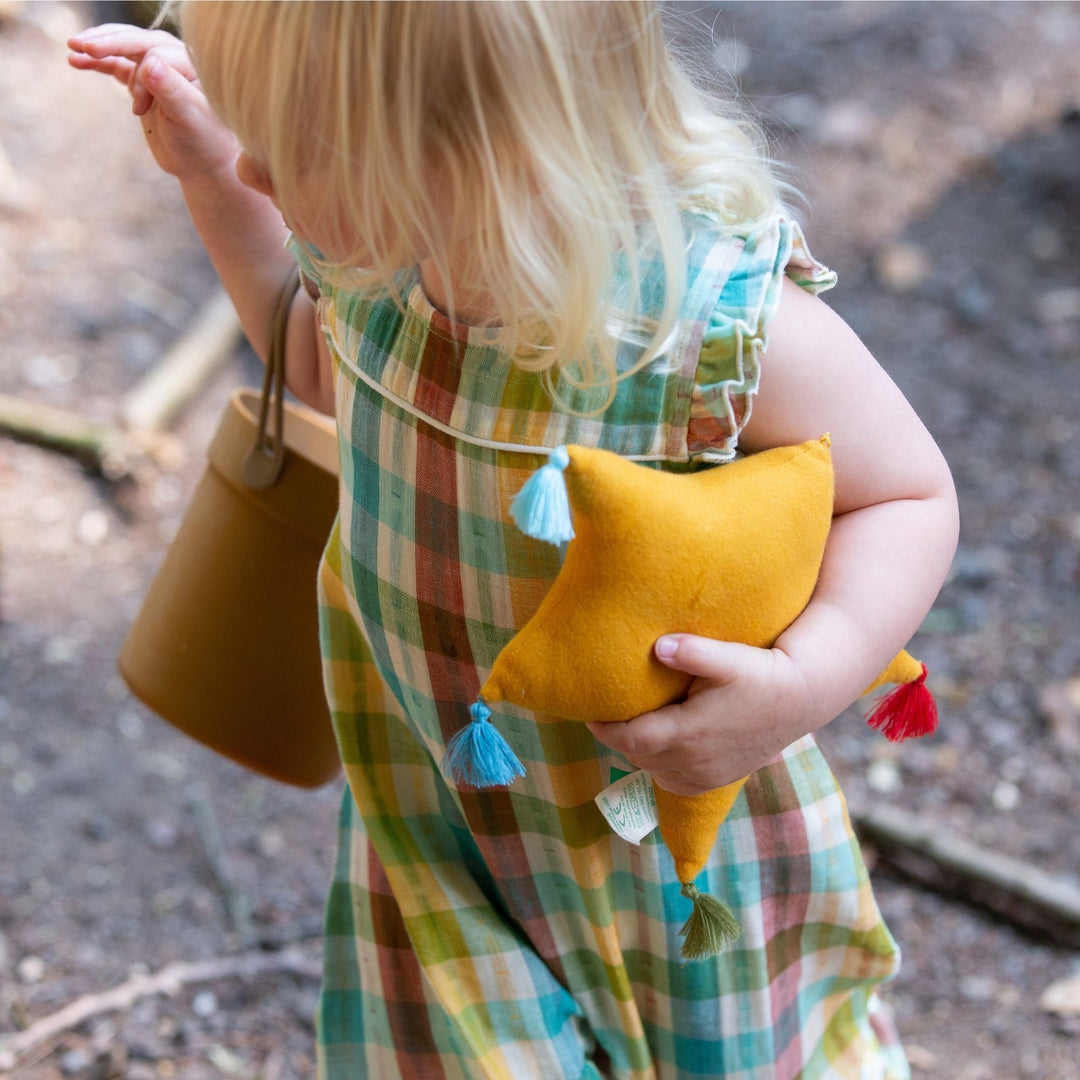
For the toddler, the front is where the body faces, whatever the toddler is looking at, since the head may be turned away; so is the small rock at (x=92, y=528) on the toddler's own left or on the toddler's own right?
on the toddler's own right

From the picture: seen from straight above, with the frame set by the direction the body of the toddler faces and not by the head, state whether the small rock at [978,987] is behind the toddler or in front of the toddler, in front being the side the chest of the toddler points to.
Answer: behind

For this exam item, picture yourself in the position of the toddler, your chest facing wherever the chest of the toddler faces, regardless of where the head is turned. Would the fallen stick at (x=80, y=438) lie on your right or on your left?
on your right

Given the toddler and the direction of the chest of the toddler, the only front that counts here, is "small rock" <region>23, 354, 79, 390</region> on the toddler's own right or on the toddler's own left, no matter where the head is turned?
on the toddler's own right

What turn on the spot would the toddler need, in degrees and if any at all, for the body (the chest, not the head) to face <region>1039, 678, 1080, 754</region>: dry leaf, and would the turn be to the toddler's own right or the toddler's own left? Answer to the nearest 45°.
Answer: approximately 180°

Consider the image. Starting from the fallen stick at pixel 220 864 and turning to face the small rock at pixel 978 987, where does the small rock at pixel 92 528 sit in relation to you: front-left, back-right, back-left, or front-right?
back-left

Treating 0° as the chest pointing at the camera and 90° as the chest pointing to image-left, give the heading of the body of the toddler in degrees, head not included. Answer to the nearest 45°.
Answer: approximately 45°

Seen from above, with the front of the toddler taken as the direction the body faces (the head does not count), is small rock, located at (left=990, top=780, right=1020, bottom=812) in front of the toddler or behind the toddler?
behind
